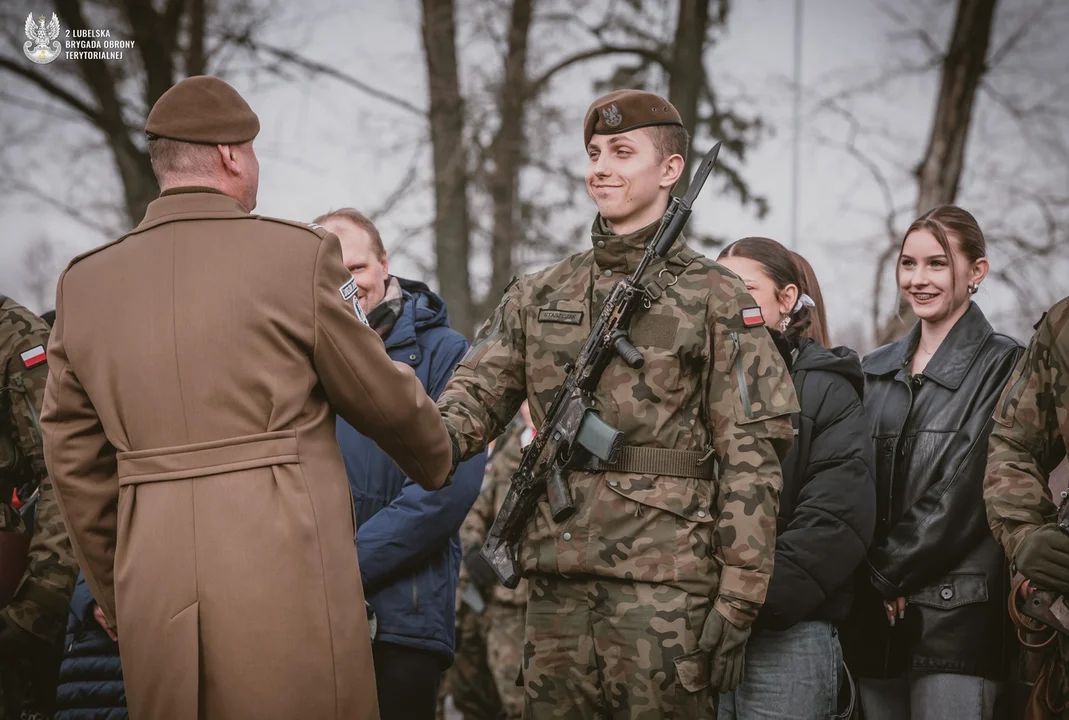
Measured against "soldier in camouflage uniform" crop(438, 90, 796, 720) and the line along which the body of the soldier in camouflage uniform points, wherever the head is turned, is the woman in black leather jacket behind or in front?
behind

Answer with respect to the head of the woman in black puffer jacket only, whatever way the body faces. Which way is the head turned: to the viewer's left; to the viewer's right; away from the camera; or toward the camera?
to the viewer's left

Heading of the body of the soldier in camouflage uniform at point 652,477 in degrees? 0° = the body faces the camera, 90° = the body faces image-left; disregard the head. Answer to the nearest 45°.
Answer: approximately 45°

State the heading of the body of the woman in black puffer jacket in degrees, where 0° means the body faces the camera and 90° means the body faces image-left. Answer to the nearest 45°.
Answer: approximately 90°

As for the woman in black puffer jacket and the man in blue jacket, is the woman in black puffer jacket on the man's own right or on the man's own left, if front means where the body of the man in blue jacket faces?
on the man's own left

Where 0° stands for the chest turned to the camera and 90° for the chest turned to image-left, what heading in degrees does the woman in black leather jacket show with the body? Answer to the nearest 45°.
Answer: approximately 45°
